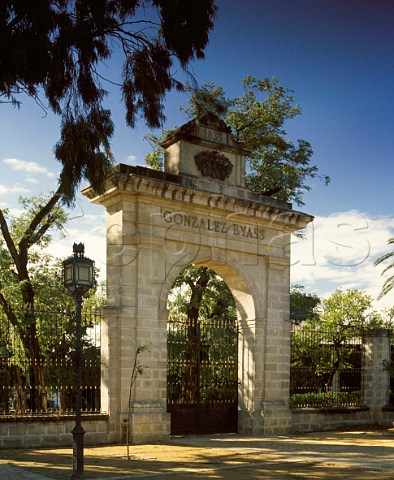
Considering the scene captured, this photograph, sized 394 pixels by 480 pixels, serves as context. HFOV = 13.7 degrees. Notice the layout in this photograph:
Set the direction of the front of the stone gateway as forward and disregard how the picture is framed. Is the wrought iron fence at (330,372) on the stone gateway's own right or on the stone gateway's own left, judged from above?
on the stone gateway's own left

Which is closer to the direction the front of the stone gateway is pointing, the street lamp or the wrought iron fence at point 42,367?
the street lamp

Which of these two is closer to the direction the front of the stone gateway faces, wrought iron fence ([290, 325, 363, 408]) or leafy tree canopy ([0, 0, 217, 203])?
the leafy tree canopy

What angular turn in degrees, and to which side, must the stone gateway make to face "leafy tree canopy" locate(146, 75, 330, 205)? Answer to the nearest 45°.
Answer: approximately 135° to its left

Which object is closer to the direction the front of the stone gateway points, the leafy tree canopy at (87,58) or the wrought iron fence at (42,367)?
the leafy tree canopy

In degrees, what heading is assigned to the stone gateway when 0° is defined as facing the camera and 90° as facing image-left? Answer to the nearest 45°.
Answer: approximately 315°

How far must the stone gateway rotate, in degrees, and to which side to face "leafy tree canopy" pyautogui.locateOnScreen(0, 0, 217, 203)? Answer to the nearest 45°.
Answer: approximately 45° to its right

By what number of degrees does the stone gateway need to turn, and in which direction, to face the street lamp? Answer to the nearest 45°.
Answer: approximately 45° to its right

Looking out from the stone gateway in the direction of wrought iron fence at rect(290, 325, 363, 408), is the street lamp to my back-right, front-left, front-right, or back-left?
back-right
